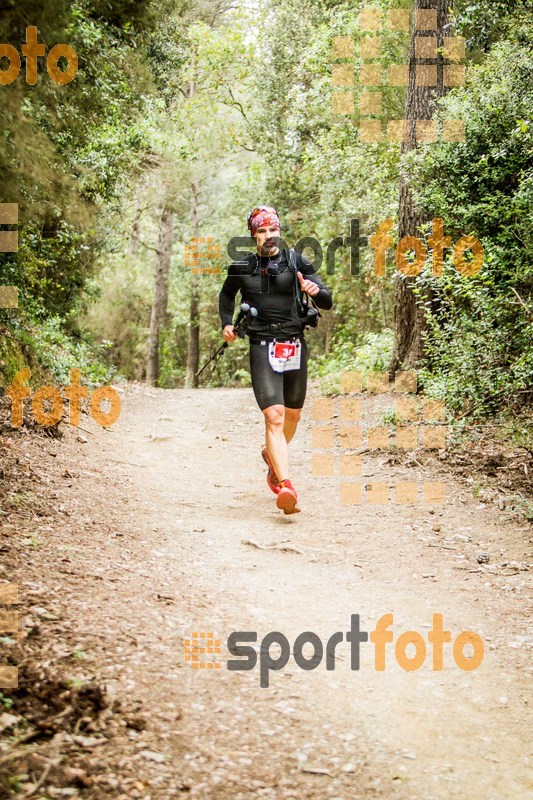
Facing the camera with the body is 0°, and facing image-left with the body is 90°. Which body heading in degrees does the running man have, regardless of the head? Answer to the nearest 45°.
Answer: approximately 0°

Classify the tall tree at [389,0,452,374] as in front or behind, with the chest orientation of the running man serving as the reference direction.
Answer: behind
